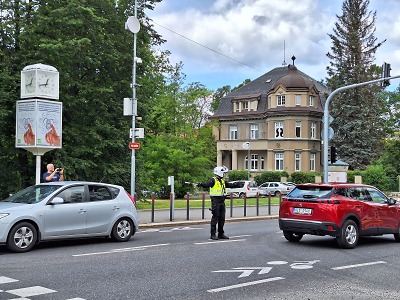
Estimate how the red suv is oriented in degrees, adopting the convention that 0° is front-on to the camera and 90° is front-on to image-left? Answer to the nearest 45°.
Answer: approximately 225°

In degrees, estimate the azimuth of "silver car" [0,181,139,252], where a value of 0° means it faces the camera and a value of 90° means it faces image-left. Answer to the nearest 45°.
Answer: approximately 45°

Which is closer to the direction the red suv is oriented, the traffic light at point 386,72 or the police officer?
the traffic light

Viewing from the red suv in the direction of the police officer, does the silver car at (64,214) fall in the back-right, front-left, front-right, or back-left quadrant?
front-left

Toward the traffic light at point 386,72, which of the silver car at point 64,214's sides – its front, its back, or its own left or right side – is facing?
back
